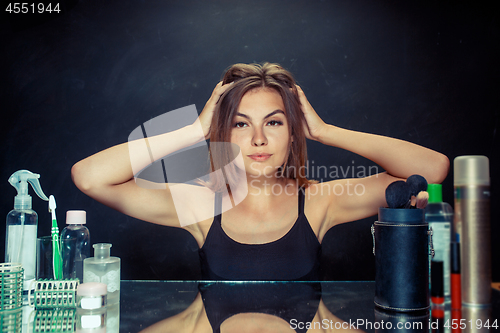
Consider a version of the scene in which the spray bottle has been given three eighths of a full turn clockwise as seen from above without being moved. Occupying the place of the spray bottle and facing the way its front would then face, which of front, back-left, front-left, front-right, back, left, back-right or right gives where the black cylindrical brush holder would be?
left

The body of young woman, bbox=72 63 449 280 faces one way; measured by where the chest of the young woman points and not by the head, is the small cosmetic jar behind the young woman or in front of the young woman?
in front

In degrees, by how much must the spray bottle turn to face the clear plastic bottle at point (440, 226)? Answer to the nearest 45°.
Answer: approximately 45° to its right

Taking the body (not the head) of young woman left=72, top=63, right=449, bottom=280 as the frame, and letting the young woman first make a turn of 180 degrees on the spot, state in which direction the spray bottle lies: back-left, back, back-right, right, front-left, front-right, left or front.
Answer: back-left

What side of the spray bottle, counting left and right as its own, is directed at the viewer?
right

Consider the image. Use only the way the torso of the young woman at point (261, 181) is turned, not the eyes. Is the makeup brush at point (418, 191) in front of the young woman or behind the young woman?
in front

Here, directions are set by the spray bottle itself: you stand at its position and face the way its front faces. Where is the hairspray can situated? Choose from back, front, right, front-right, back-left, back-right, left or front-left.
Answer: front-right

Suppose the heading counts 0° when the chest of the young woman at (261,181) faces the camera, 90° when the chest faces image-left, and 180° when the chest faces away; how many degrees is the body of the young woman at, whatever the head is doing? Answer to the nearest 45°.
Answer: approximately 0°
